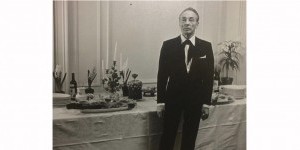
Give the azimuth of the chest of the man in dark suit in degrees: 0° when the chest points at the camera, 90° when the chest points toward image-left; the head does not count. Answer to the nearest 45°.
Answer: approximately 0°

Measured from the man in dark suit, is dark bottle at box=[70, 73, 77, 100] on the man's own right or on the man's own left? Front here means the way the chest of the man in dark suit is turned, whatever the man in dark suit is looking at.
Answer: on the man's own right
